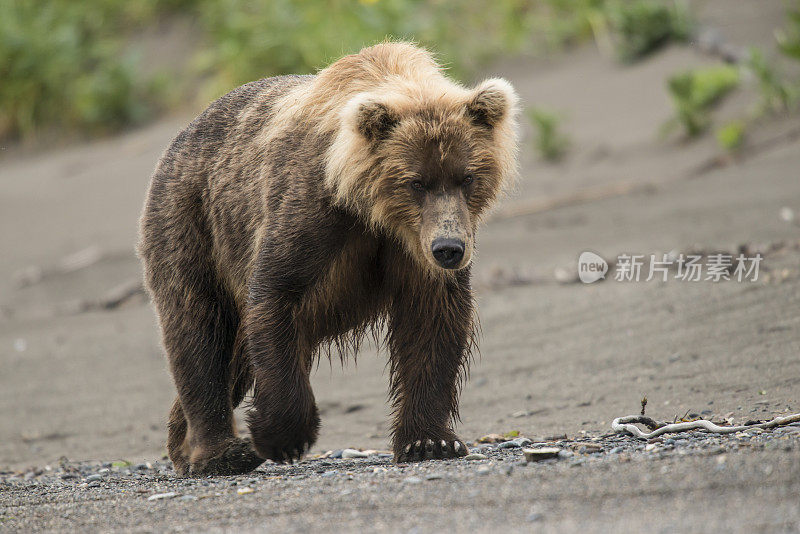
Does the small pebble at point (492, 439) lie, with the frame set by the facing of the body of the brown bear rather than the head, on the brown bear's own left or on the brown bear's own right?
on the brown bear's own left

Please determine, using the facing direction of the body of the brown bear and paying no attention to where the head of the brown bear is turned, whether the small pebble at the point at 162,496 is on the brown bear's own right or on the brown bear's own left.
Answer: on the brown bear's own right

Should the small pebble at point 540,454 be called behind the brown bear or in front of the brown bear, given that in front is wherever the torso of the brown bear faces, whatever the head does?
in front
